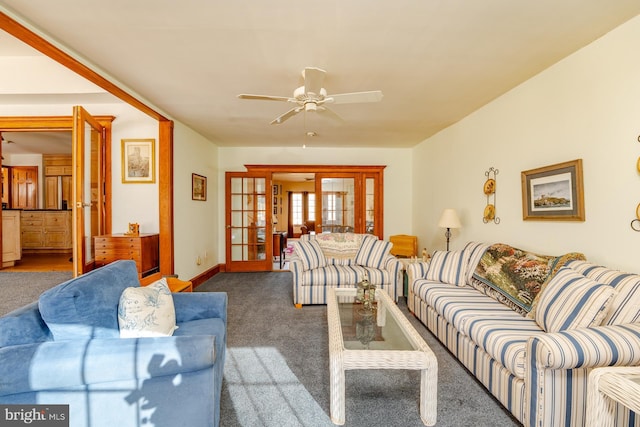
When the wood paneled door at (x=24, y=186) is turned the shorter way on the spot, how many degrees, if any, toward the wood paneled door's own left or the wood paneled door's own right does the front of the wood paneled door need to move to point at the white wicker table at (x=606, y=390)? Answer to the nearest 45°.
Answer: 0° — it already faces it

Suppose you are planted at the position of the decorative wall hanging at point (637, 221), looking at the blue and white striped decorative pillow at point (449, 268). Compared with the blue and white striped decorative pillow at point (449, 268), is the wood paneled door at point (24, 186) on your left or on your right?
left

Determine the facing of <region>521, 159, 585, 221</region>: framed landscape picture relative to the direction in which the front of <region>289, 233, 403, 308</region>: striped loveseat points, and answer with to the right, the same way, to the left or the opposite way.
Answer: to the right

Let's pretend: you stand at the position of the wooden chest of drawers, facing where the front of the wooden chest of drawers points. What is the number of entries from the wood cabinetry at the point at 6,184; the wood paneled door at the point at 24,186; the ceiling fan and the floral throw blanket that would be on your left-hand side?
2

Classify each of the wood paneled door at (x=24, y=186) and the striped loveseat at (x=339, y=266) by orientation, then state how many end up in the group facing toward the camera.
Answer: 2

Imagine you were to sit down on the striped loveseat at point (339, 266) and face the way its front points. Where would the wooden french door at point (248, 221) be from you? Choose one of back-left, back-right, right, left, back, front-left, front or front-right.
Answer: back-right

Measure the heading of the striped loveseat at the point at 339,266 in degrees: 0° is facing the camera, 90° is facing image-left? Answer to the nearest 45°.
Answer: approximately 0°

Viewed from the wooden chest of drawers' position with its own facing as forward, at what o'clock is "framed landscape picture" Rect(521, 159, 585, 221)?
The framed landscape picture is roughly at 9 o'clock from the wooden chest of drawers.

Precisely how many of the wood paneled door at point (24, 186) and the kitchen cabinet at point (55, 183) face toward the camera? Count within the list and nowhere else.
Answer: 2

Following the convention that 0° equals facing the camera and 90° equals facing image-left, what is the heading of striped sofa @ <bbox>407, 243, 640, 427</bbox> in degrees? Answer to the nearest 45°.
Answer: approximately 45°
